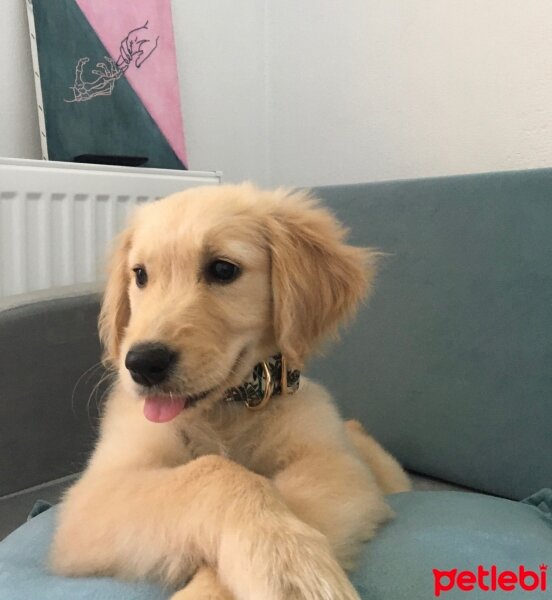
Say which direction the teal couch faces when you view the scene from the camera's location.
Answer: facing the viewer and to the left of the viewer

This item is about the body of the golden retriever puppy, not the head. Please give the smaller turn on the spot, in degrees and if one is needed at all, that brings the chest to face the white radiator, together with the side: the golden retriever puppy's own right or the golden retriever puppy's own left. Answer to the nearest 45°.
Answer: approximately 90° to the golden retriever puppy's own right
